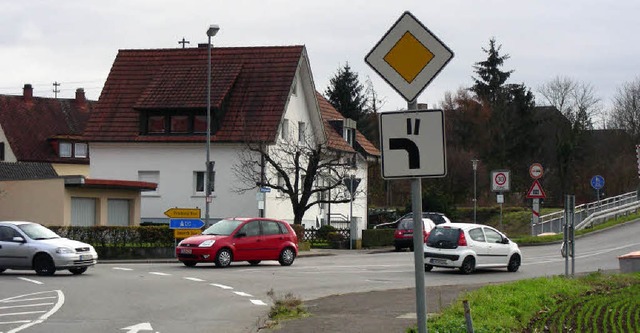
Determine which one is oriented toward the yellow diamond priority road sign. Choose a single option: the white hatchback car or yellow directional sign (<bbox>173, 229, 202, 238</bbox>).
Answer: the yellow directional sign

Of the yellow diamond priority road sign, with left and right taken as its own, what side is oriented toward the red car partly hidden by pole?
back

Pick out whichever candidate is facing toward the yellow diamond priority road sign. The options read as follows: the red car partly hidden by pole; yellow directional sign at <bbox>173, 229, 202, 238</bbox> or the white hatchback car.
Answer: the yellow directional sign

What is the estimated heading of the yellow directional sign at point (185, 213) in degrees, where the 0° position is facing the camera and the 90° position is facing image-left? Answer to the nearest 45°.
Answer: approximately 0°

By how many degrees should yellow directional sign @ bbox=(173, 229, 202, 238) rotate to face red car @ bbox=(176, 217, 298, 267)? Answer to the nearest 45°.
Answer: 0° — it already faces it
